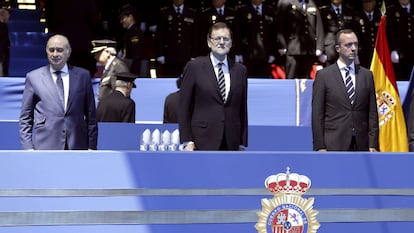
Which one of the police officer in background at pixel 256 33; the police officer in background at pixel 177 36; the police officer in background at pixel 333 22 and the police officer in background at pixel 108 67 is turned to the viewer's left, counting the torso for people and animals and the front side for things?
the police officer in background at pixel 108 67

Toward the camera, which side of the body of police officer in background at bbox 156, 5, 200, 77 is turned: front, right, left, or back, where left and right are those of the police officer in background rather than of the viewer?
front

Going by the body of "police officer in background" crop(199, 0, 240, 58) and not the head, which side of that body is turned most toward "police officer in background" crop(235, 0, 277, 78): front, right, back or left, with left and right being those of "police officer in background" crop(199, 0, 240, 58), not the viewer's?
left

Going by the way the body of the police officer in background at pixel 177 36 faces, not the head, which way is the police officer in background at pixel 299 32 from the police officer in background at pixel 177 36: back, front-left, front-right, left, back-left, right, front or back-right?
left

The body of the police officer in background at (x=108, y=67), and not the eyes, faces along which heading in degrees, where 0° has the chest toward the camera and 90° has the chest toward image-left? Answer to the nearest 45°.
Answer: approximately 90°

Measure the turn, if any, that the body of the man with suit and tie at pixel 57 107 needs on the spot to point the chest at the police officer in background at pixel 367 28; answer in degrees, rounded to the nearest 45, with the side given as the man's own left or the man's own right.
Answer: approximately 135° to the man's own left

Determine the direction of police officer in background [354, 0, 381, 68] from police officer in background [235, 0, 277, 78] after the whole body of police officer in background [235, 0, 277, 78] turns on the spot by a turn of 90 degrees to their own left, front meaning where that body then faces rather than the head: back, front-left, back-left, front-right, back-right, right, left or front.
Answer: front

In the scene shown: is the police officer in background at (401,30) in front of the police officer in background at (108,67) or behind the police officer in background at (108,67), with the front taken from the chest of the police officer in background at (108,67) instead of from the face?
behind

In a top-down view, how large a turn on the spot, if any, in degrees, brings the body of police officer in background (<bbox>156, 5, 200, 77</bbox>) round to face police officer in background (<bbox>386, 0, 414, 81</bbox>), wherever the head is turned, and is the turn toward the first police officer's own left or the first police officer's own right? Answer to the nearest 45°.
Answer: approximately 90° to the first police officer's own left

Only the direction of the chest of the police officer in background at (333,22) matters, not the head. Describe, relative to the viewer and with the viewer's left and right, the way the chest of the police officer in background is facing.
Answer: facing the viewer
